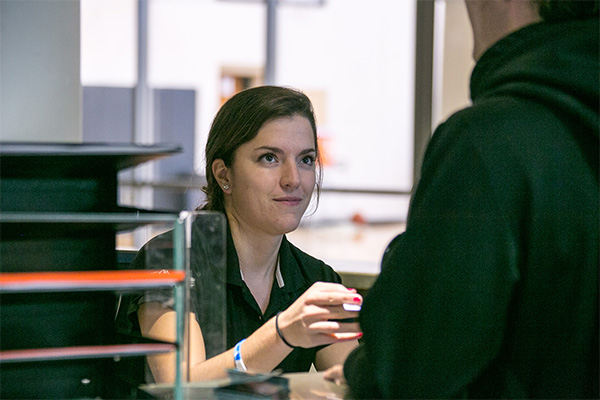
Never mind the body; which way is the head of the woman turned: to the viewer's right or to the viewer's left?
to the viewer's right

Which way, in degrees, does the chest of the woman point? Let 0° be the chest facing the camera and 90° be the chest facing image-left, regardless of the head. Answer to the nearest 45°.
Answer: approximately 315°
